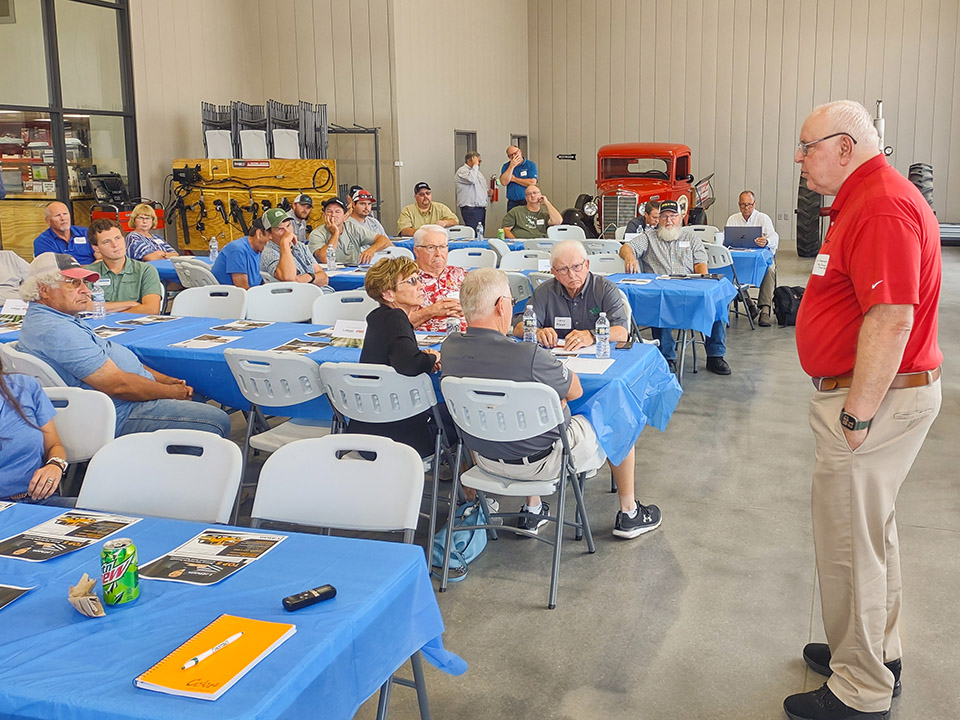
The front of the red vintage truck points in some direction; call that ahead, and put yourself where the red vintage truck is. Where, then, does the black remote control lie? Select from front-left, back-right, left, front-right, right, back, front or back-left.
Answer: front-left

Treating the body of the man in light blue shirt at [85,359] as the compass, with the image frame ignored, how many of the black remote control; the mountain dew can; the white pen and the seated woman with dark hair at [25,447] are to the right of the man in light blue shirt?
4

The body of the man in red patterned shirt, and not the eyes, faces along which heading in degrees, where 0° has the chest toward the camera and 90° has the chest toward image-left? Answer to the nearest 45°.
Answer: approximately 315°

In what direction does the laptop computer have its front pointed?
away from the camera

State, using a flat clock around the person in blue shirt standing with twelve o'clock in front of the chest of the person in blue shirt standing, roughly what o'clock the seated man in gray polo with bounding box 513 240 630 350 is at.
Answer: The seated man in gray polo is roughly at 12 o'clock from the person in blue shirt standing.

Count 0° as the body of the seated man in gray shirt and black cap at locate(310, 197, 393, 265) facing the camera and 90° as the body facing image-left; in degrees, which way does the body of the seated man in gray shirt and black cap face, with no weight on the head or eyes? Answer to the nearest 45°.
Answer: approximately 0°

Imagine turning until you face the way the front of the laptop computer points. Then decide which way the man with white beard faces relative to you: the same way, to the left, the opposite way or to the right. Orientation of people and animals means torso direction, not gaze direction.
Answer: the opposite way

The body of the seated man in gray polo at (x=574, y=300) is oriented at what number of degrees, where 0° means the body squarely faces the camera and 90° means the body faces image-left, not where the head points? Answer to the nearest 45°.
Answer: approximately 0°

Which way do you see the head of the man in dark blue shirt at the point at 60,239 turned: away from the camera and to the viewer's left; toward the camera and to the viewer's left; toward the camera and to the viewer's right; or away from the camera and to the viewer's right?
toward the camera and to the viewer's right

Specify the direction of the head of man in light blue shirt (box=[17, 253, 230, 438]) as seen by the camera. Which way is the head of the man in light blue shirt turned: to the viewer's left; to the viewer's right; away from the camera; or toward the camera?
to the viewer's right

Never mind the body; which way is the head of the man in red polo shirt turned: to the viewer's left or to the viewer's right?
to the viewer's left
